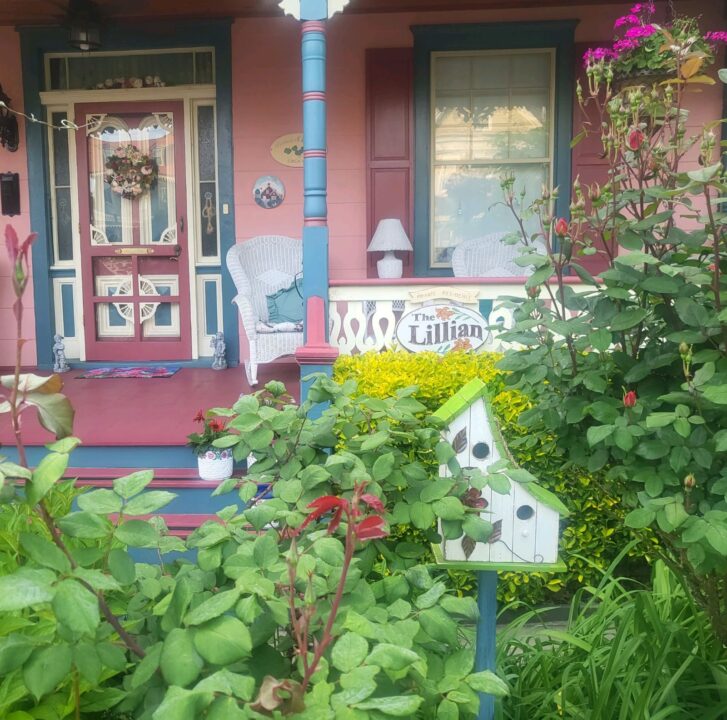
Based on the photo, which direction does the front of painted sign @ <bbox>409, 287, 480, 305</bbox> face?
toward the camera

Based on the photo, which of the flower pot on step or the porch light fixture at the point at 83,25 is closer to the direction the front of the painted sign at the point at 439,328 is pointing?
the flower pot on step

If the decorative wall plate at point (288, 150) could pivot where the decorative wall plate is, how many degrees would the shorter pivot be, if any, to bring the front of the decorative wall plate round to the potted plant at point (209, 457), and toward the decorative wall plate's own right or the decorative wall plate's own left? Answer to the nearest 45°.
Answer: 0° — it already faces it

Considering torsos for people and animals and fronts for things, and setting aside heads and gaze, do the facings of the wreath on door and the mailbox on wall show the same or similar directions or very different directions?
same or similar directions

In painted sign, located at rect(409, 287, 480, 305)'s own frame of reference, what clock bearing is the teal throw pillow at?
The teal throw pillow is roughly at 5 o'clock from the painted sign.

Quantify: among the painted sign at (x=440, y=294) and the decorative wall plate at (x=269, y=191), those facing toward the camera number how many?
2

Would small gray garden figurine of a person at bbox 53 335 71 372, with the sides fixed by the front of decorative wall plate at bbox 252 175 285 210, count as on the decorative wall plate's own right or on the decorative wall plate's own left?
on the decorative wall plate's own right

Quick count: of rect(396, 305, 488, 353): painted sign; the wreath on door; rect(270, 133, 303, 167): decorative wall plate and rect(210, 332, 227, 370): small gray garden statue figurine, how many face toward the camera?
4

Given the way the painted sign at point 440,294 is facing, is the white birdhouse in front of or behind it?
in front

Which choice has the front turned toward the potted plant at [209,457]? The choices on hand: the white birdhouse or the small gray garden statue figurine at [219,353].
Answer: the small gray garden statue figurine

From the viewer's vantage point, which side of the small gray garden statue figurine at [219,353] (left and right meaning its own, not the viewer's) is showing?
front

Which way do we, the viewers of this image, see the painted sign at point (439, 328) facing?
facing the viewer

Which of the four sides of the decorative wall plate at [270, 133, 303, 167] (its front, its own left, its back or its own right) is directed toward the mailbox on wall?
right

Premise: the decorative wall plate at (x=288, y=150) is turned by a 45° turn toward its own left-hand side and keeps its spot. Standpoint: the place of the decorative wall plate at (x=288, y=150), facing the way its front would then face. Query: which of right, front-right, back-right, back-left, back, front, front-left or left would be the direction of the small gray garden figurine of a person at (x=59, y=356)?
back-right

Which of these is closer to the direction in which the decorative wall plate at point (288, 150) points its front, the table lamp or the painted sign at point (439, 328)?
the painted sign

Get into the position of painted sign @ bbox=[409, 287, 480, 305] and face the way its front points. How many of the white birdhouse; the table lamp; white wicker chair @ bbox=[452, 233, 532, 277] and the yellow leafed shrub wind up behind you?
2
